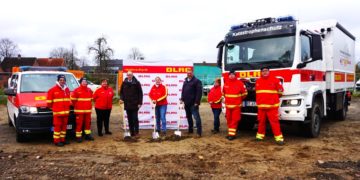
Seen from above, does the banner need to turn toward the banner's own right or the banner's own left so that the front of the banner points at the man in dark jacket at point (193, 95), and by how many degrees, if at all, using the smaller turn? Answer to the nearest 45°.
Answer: approximately 45° to the banner's own left

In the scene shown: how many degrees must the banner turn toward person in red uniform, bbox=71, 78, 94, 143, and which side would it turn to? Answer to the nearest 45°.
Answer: approximately 45° to its right

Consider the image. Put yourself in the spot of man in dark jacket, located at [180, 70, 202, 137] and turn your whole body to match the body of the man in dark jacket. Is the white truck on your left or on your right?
on your left

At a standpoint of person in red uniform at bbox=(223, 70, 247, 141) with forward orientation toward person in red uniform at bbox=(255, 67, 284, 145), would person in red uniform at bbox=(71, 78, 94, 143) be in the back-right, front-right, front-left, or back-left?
back-right

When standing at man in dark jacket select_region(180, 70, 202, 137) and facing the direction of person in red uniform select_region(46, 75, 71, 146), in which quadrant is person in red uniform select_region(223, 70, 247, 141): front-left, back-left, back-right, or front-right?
back-left

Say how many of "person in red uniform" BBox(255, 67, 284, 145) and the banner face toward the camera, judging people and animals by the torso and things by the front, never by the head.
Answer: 2

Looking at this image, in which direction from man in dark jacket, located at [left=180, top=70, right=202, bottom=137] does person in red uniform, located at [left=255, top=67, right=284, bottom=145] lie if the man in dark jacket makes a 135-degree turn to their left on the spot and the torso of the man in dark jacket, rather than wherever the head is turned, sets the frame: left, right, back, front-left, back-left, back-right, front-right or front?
front-right

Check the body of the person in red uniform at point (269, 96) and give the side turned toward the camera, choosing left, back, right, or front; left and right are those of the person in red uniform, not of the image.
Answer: front

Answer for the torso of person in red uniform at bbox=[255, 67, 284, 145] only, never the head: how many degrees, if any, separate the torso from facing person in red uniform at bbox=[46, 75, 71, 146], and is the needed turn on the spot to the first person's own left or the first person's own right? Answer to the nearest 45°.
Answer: approximately 90° to the first person's own right

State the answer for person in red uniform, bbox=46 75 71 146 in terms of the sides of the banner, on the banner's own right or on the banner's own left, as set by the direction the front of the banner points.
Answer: on the banner's own right

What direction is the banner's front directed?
toward the camera

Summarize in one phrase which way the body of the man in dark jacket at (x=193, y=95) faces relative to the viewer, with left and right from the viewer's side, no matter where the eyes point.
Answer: facing the viewer and to the left of the viewer

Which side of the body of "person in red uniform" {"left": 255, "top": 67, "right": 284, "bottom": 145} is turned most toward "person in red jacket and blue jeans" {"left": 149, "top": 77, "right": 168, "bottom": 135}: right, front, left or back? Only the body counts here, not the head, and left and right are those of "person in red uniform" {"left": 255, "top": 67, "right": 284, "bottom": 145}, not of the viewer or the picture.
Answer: right

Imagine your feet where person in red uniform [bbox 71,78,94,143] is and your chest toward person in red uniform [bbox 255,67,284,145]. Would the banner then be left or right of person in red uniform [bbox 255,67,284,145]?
left
